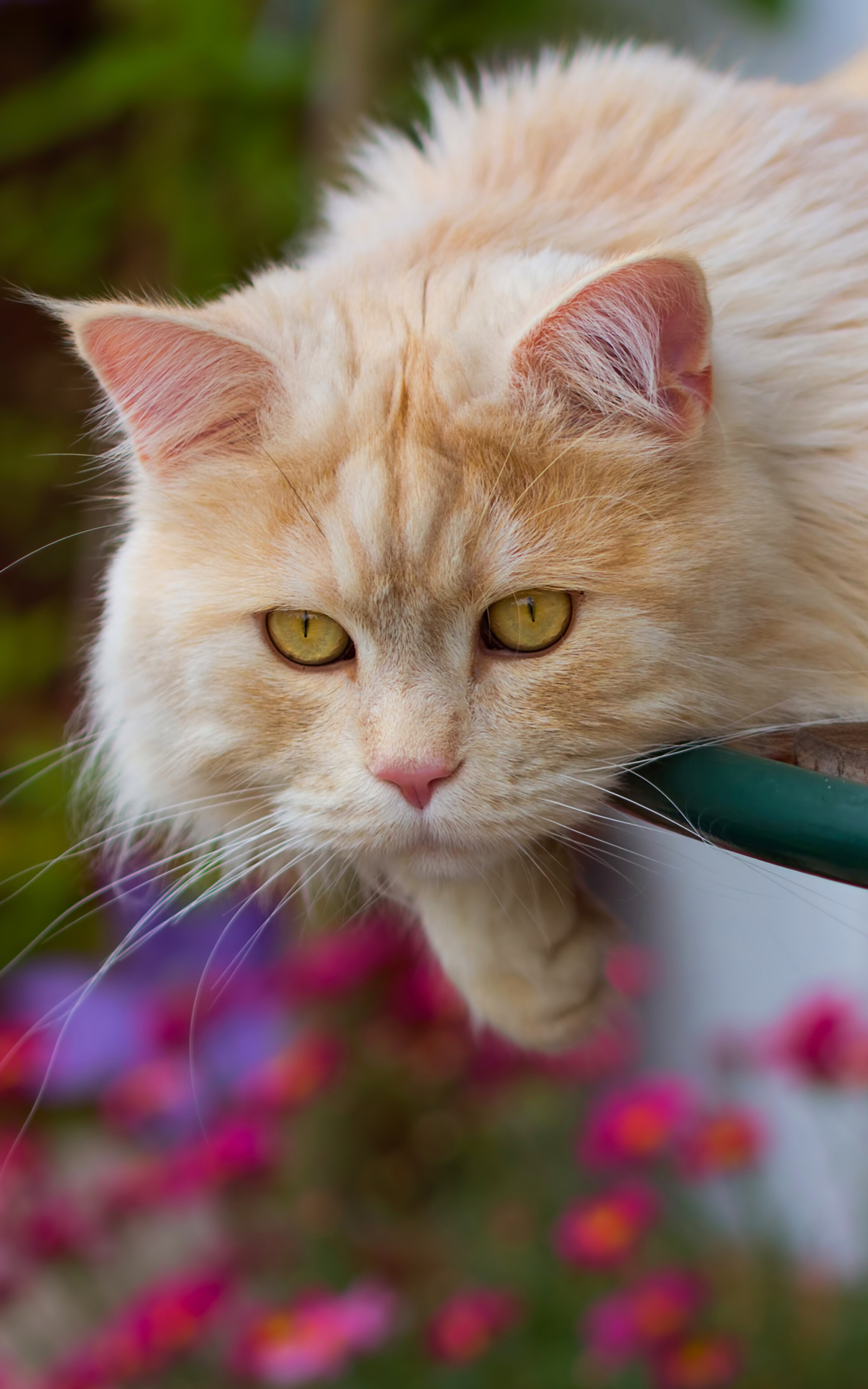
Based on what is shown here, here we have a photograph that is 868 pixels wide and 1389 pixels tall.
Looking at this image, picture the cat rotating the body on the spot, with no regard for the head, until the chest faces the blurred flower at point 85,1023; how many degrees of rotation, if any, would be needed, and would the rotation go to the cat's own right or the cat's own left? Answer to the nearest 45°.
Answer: approximately 90° to the cat's own right

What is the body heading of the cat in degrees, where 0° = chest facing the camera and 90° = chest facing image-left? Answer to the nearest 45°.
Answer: approximately 45°
